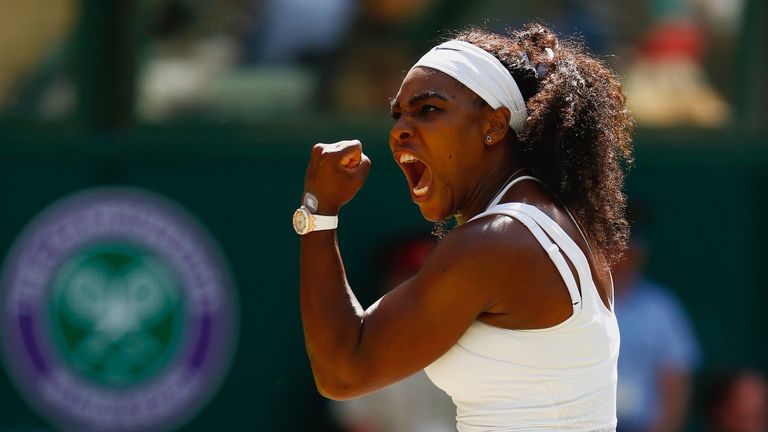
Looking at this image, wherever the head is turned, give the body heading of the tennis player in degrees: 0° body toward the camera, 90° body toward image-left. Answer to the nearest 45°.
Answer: approximately 90°
